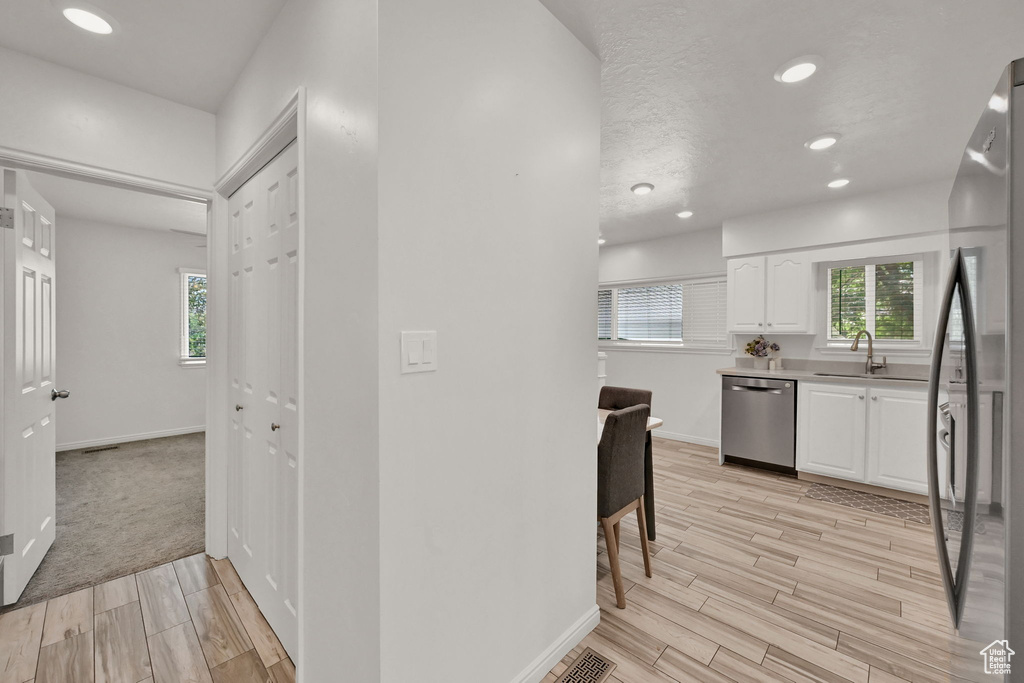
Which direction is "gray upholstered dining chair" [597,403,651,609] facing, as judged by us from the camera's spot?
facing away from the viewer and to the left of the viewer

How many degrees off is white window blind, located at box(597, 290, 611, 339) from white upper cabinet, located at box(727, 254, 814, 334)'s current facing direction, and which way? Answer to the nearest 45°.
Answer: approximately 135° to its right

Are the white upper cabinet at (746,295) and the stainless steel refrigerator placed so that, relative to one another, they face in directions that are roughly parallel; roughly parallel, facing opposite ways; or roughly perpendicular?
roughly perpendicular

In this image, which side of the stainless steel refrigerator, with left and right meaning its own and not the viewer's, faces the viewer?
left
